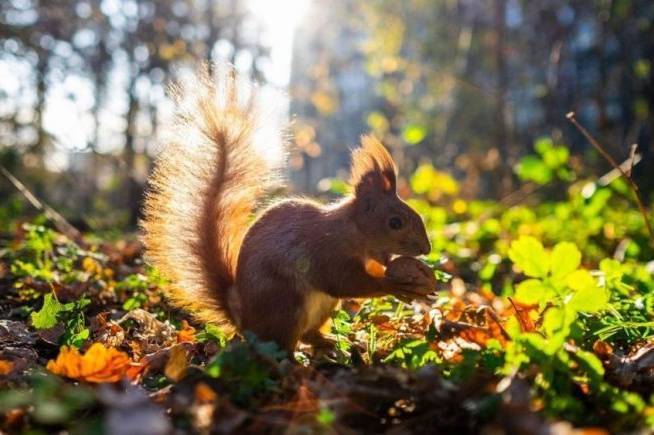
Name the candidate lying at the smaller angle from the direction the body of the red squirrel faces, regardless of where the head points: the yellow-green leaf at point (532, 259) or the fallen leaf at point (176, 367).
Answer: the yellow-green leaf

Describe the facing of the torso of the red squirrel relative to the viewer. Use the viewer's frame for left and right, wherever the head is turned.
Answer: facing to the right of the viewer

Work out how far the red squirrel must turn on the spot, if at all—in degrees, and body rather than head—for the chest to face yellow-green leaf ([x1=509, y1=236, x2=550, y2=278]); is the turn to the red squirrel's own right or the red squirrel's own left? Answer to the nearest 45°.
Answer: approximately 45° to the red squirrel's own right

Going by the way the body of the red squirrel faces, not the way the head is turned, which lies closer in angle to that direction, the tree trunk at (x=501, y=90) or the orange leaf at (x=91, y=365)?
the tree trunk

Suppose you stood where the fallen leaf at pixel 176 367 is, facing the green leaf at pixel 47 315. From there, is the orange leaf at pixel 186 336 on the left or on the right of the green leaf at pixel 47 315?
right

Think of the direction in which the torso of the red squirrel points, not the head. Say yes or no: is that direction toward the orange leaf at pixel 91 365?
no

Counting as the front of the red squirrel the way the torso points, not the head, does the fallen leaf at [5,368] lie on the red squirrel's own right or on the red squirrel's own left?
on the red squirrel's own right

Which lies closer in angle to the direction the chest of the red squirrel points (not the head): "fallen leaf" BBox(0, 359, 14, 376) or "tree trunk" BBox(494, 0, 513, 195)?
the tree trunk
